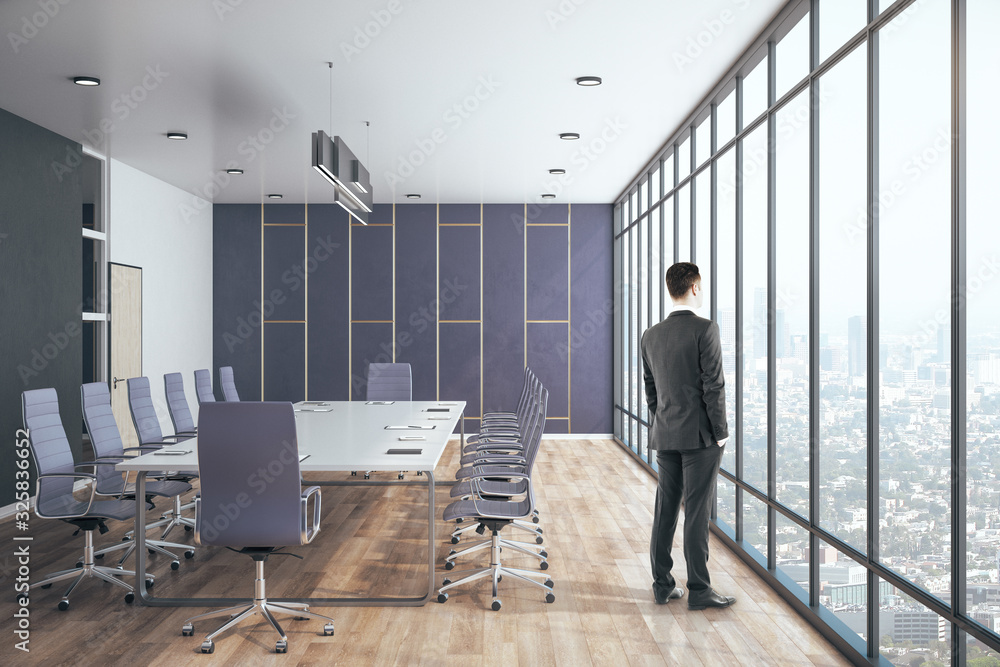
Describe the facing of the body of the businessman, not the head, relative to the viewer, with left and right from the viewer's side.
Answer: facing away from the viewer and to the right of the viewer

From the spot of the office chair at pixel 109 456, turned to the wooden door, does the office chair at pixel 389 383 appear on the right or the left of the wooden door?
right

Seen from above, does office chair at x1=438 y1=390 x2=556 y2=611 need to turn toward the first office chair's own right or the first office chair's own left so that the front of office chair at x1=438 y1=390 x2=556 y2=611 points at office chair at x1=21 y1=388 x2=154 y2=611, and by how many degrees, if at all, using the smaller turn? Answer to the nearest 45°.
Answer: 0° — it already faces it

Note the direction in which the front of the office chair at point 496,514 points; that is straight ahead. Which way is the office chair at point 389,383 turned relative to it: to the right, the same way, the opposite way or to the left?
to the left

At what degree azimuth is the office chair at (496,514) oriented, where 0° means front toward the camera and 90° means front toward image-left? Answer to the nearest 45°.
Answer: approximately 90°

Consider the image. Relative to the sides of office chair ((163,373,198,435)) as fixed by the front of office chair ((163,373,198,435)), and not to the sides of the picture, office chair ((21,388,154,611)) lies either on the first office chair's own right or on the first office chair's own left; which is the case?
on the first office chair's own right

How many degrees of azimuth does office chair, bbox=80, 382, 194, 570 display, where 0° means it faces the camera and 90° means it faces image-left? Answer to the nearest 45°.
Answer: approximately 315°

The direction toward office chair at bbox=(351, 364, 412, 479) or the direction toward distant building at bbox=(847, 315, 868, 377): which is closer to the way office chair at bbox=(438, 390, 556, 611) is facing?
the office chair

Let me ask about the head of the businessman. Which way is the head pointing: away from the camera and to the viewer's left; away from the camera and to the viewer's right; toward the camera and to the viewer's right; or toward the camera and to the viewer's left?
away from the camera and to the viewer's right

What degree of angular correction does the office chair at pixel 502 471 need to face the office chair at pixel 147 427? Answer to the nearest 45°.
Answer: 0° — it already faces it

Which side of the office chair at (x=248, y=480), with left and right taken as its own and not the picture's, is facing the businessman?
right

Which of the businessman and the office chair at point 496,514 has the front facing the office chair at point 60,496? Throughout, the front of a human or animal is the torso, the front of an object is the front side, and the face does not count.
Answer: the office chair at point 496,514

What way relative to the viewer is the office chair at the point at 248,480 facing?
away from the camera

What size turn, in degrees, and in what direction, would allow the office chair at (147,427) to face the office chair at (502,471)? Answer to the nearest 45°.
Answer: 0° — it already faces it
